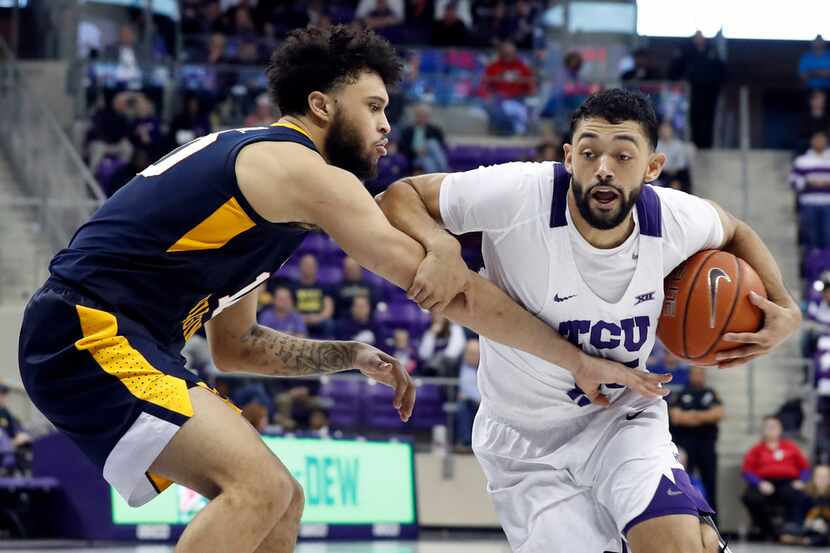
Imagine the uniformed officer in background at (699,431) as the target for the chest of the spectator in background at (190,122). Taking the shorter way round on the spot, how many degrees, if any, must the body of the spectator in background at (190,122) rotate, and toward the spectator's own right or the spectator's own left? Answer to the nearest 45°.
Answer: approximately 45° to the spectator's own left

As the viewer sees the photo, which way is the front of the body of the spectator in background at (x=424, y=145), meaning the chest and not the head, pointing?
toward the camera

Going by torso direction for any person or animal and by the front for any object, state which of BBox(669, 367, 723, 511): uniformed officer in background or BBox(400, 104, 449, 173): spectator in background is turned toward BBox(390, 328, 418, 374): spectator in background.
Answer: BBox(400, 104, 449, 173): spectator in background

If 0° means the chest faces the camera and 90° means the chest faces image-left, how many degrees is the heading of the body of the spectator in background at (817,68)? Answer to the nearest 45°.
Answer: approximately 0°

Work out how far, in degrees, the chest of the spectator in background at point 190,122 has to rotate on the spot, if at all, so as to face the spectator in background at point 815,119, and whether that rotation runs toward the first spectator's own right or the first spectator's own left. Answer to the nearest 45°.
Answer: approximately 90° to the first spectator's own left

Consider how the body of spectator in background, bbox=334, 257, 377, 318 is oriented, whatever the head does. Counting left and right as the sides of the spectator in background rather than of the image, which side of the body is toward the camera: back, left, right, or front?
front

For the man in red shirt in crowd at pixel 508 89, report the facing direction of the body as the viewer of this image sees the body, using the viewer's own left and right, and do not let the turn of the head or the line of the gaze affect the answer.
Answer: facing the viewer

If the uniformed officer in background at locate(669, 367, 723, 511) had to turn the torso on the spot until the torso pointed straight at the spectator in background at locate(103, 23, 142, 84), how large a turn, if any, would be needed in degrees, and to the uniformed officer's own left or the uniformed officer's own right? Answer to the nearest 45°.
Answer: approximately 135° to the uniformed officer's own right

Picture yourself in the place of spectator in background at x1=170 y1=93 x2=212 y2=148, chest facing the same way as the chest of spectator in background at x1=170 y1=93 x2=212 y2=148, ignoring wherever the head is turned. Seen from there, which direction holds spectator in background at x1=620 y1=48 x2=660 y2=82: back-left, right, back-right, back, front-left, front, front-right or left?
left

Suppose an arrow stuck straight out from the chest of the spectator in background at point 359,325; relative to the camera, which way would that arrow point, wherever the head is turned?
toward the camera

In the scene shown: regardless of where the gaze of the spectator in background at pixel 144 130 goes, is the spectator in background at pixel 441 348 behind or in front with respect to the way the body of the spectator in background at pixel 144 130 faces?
in front

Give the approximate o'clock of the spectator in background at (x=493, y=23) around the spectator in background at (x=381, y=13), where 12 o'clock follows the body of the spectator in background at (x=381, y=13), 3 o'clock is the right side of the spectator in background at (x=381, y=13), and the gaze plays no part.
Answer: the spectator in background at (x=493, y=23) is roughly at 9 o'clock from the spectator in background at (x=381, y=13).
